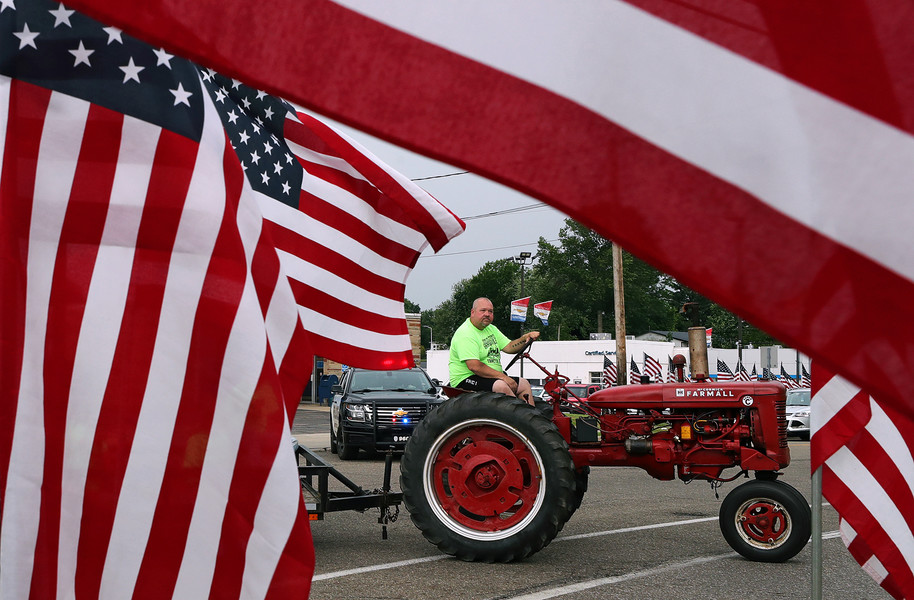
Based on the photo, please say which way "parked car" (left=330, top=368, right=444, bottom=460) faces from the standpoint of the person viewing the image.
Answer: facing the viewer

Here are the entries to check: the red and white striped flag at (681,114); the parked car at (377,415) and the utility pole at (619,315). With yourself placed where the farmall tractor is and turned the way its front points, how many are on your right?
1

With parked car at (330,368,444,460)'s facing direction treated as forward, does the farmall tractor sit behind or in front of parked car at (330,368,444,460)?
in front

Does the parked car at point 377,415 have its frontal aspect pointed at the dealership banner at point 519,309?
no

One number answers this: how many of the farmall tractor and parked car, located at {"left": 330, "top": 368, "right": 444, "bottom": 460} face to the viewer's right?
1

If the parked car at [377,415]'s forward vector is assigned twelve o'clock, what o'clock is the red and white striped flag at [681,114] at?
The red and white striped flag is roughly at 12 o'clock from the parked car.

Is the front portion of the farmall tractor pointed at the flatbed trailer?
no

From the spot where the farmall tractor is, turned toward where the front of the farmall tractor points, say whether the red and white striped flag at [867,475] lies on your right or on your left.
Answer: on your right

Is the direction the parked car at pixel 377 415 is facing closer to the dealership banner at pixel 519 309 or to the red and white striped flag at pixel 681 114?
the red and white striped flag

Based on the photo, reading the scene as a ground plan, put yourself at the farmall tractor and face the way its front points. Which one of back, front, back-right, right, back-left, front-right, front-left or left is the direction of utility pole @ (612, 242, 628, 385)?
left

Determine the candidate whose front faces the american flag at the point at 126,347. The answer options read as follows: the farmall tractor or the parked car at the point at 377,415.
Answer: the parked car

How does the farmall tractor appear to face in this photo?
to the viewer's right

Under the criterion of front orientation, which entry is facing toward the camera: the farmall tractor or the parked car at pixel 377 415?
the parked car

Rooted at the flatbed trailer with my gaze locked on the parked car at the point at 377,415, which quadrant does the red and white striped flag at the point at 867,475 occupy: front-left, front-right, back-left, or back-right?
back-right

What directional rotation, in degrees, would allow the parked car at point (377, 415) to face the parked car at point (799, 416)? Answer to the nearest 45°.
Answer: approximately 135° to its left

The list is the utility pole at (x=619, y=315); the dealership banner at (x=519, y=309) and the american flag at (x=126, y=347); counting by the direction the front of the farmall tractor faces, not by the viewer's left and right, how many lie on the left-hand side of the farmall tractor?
2

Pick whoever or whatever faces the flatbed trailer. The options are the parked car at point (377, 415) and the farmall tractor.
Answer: the parked car

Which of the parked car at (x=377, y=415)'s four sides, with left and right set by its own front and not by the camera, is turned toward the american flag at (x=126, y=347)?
front

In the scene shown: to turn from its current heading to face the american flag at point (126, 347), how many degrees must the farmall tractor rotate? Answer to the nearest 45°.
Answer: approximately 90° to its right

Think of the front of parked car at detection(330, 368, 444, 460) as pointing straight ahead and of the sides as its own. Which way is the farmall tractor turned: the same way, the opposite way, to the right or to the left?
to the left

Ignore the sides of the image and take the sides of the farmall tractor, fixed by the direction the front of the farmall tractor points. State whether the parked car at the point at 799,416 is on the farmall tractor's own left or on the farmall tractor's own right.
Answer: on the farmall tractor's own left

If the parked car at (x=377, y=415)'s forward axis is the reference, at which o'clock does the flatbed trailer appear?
The flatbed trailer is roughly at 12 o'clock from the parked car.
